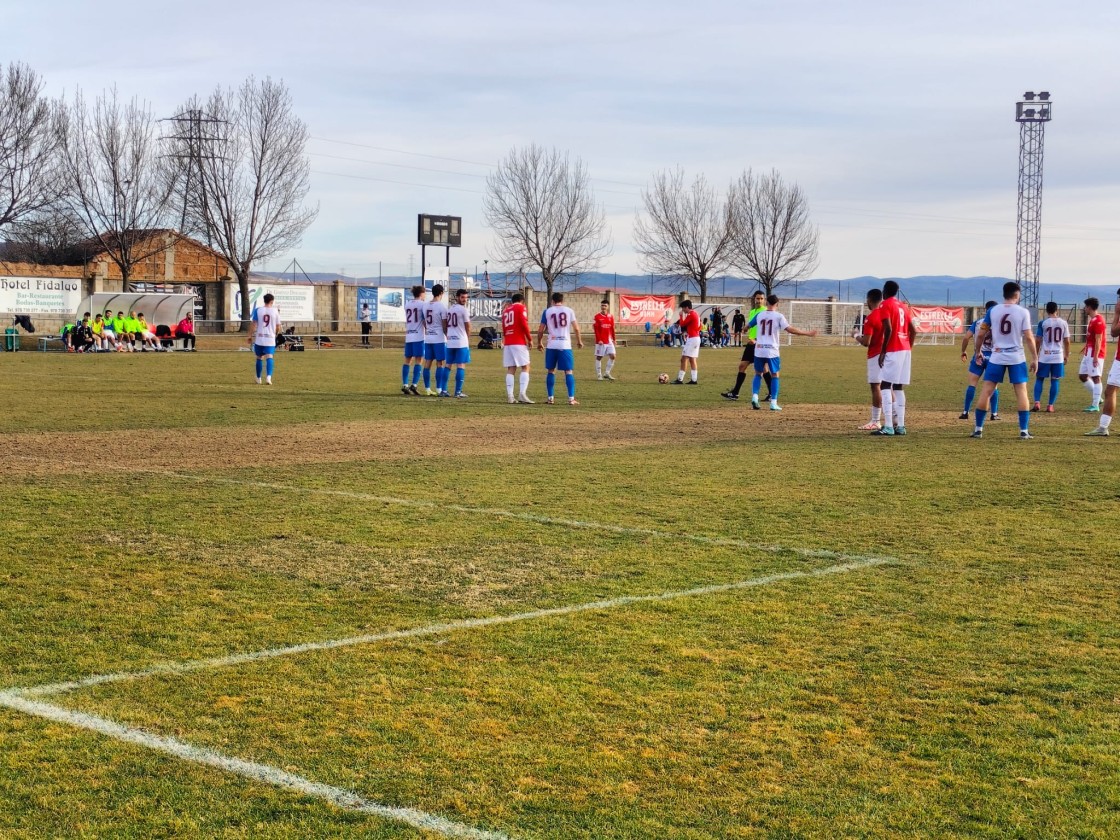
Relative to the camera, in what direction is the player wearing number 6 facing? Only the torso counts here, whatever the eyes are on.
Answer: away from the camera

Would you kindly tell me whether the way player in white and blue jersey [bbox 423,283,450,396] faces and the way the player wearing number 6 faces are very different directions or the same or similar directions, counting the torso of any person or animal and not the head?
same or similar directions

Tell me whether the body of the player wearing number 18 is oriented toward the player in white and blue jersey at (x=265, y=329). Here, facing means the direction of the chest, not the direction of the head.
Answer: no

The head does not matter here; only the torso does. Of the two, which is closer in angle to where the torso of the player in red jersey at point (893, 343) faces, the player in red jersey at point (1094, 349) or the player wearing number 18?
the player wearing number 18

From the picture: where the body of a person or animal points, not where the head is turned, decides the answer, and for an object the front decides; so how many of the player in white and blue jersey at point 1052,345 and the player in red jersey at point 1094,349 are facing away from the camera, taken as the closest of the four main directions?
1

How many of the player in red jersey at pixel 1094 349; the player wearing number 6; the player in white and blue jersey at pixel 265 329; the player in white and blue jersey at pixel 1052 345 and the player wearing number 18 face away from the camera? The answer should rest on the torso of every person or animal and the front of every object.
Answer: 4

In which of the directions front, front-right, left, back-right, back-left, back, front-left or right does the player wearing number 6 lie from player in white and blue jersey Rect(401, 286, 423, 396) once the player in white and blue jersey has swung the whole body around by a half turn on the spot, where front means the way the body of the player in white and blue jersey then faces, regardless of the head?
left

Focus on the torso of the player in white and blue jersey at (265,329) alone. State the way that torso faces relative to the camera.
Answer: away from the camera

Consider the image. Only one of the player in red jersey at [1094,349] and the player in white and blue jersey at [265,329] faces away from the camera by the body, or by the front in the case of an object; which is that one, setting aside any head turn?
the player in white and blue jersey

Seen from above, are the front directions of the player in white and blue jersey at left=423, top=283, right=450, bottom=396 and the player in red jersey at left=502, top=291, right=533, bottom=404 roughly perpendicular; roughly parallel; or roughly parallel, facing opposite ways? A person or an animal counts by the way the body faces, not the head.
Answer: roughly parallel

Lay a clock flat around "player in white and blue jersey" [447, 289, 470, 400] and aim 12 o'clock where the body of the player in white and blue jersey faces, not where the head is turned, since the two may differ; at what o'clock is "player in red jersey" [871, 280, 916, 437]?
The player in red jersey is roughly at 3 o'clock from the player in white and blue jersey.

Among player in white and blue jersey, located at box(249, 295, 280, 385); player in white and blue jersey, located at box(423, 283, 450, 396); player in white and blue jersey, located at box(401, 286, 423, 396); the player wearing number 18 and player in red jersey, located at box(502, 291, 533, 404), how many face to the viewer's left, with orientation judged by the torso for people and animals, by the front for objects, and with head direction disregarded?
0

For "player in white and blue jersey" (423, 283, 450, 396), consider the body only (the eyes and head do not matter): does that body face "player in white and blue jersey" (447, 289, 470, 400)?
no

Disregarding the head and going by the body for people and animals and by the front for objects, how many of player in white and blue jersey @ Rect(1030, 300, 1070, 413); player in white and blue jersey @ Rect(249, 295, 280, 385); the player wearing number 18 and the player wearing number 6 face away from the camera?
4

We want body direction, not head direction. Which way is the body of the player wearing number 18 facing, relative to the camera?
away from the camera

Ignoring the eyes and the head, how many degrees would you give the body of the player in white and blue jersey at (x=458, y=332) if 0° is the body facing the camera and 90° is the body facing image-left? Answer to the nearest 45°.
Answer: approximately 225°

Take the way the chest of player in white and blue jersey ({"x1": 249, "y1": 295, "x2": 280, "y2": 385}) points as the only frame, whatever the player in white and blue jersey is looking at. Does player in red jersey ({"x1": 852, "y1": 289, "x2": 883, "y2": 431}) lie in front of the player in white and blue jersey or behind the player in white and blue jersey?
behind

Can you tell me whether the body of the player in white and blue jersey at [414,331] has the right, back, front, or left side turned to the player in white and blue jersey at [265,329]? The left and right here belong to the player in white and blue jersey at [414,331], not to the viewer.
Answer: left

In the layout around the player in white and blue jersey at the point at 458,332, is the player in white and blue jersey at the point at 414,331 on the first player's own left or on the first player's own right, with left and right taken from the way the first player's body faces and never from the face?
on the first player's own left

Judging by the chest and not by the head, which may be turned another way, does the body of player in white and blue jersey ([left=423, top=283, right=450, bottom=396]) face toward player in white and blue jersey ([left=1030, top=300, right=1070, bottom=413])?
no

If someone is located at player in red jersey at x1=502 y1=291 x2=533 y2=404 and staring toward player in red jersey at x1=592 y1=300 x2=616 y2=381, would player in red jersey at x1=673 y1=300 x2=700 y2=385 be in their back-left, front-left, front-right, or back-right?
front-right

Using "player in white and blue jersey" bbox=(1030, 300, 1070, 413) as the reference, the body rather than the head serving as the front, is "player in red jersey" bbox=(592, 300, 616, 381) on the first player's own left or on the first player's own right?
on the first player's own left

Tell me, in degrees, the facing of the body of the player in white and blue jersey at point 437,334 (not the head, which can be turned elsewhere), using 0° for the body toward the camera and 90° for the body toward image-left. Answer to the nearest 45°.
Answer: approximately 225°
